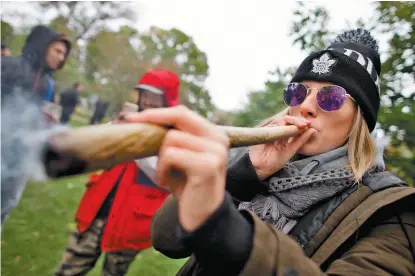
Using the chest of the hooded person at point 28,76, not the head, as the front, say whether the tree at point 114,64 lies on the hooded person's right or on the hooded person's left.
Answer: on the hooded person's left

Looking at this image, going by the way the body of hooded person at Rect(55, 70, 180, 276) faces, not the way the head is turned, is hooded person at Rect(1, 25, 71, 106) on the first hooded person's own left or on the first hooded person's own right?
on the first hooded person's own right

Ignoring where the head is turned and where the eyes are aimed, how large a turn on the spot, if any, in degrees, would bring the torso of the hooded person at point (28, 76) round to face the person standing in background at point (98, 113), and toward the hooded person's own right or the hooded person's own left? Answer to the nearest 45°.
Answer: approximately 135° to the hooded person's own left

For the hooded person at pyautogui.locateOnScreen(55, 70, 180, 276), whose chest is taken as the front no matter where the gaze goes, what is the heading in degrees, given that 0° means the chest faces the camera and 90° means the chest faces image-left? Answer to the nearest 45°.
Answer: approximately 45°

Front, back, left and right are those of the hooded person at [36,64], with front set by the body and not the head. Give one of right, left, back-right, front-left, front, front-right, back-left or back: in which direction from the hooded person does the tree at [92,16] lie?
back-left

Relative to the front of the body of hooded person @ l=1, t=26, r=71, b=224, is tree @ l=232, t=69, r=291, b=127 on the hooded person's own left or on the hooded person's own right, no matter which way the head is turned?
on the hooded person's own left

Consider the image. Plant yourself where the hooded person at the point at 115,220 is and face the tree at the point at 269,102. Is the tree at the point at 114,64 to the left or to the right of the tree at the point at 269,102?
left

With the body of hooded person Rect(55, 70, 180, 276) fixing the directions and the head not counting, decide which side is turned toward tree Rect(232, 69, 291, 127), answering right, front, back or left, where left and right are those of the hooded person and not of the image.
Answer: back

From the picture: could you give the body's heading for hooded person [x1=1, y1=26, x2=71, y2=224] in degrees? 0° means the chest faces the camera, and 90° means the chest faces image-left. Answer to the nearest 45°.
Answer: approximately 315°
